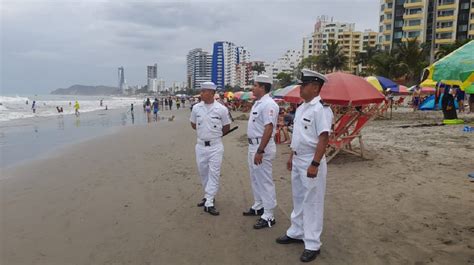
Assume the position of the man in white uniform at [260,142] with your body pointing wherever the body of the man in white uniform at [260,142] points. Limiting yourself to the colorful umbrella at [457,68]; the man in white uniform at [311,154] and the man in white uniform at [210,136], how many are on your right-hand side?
1

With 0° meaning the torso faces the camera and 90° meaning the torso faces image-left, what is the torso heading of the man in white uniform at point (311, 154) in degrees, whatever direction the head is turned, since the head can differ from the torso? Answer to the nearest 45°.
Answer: approximately 45°

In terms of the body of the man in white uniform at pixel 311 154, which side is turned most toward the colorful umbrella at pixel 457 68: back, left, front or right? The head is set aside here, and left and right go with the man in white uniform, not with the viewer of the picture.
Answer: back

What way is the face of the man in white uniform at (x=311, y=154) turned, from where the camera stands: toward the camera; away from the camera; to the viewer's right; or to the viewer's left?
to the viewer's left

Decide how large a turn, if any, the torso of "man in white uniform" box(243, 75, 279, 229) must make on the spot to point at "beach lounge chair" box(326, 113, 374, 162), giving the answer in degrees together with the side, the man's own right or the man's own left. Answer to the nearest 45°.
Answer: approximately 180°

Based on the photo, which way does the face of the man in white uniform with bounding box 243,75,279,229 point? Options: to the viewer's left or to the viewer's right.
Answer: to the viewer's left

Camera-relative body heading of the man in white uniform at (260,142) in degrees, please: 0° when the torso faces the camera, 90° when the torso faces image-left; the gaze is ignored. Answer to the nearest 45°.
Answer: approximately 45°
